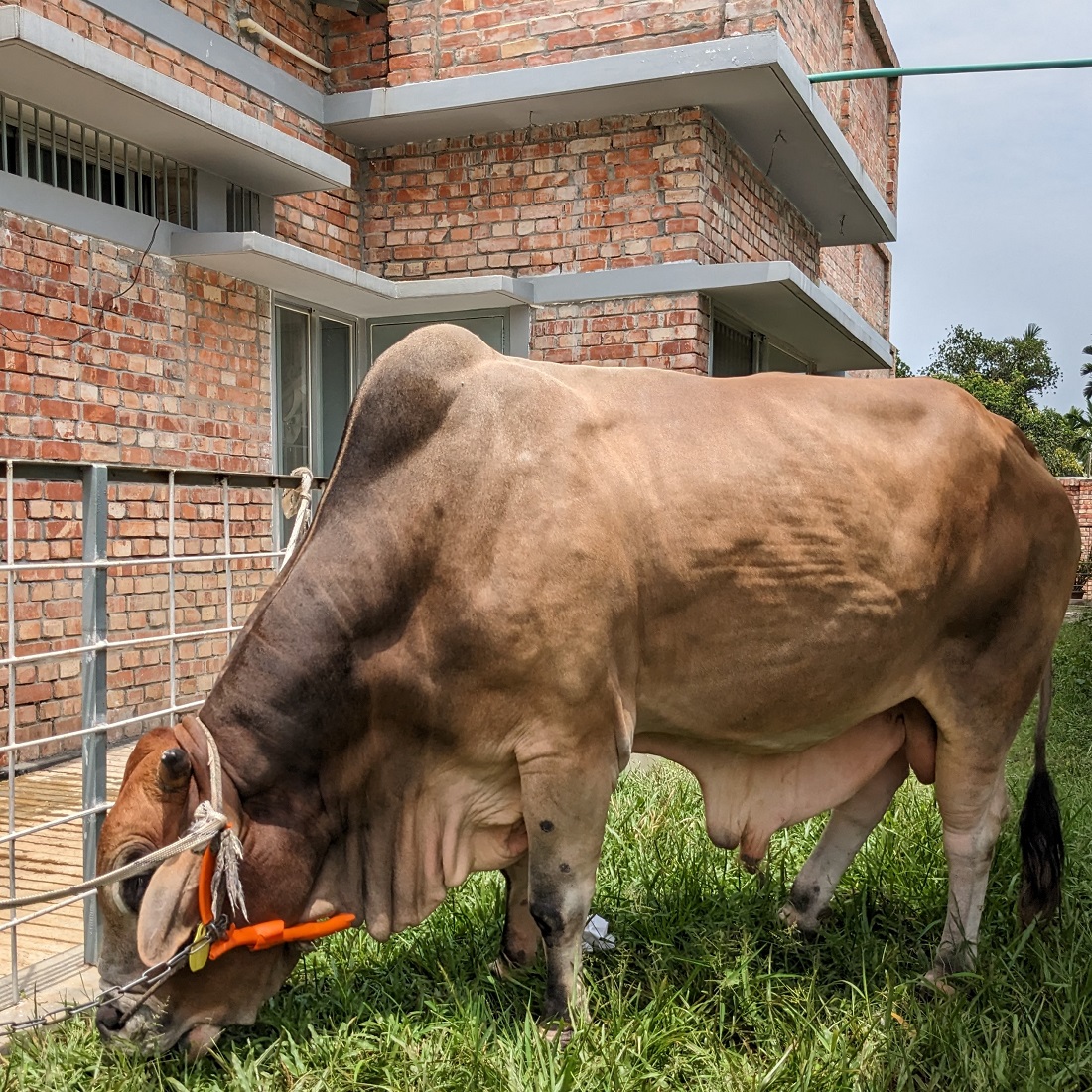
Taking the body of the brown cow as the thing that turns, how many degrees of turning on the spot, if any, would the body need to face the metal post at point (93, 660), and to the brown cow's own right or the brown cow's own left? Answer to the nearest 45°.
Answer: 0° — it already faces it

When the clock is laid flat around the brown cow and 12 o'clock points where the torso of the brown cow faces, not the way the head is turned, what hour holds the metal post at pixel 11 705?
The metal post is roughly at 12 o'clock from the brown cow.

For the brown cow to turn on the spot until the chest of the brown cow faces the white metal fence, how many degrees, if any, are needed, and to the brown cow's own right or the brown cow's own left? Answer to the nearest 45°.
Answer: approximately 45° to the brown cow's own right

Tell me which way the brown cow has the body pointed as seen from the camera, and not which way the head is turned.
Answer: to the viewer's left
